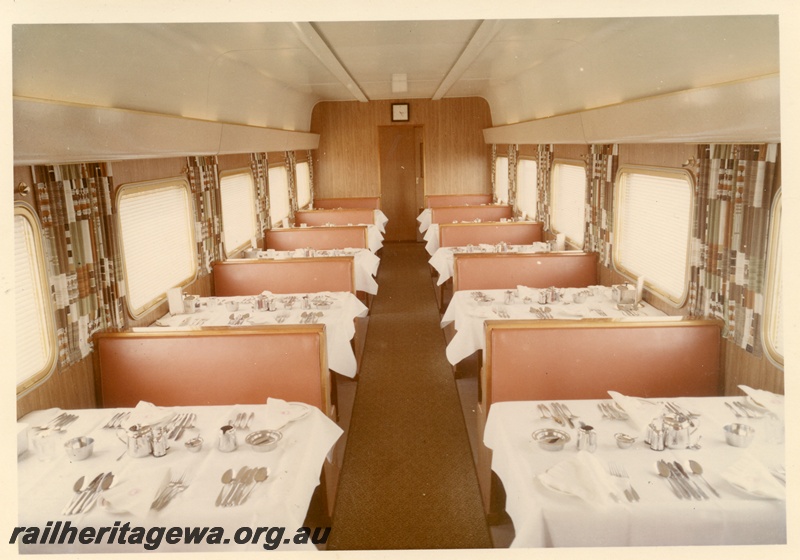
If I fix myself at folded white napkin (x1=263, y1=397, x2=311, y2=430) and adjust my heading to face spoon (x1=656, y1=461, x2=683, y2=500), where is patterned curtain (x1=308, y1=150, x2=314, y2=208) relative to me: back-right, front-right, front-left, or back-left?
back-left

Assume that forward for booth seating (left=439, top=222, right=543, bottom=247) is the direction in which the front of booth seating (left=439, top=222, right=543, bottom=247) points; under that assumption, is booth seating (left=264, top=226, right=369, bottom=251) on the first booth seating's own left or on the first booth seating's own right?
on the first booth seating's own right

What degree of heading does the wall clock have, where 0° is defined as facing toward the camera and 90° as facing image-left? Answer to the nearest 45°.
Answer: approximately 0°

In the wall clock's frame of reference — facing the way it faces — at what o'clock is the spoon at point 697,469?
The spoon is roughly at 12 o'clock from the wall clock.

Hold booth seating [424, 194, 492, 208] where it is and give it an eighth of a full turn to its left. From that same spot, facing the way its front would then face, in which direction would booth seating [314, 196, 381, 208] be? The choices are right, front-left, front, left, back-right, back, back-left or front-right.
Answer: back-right
